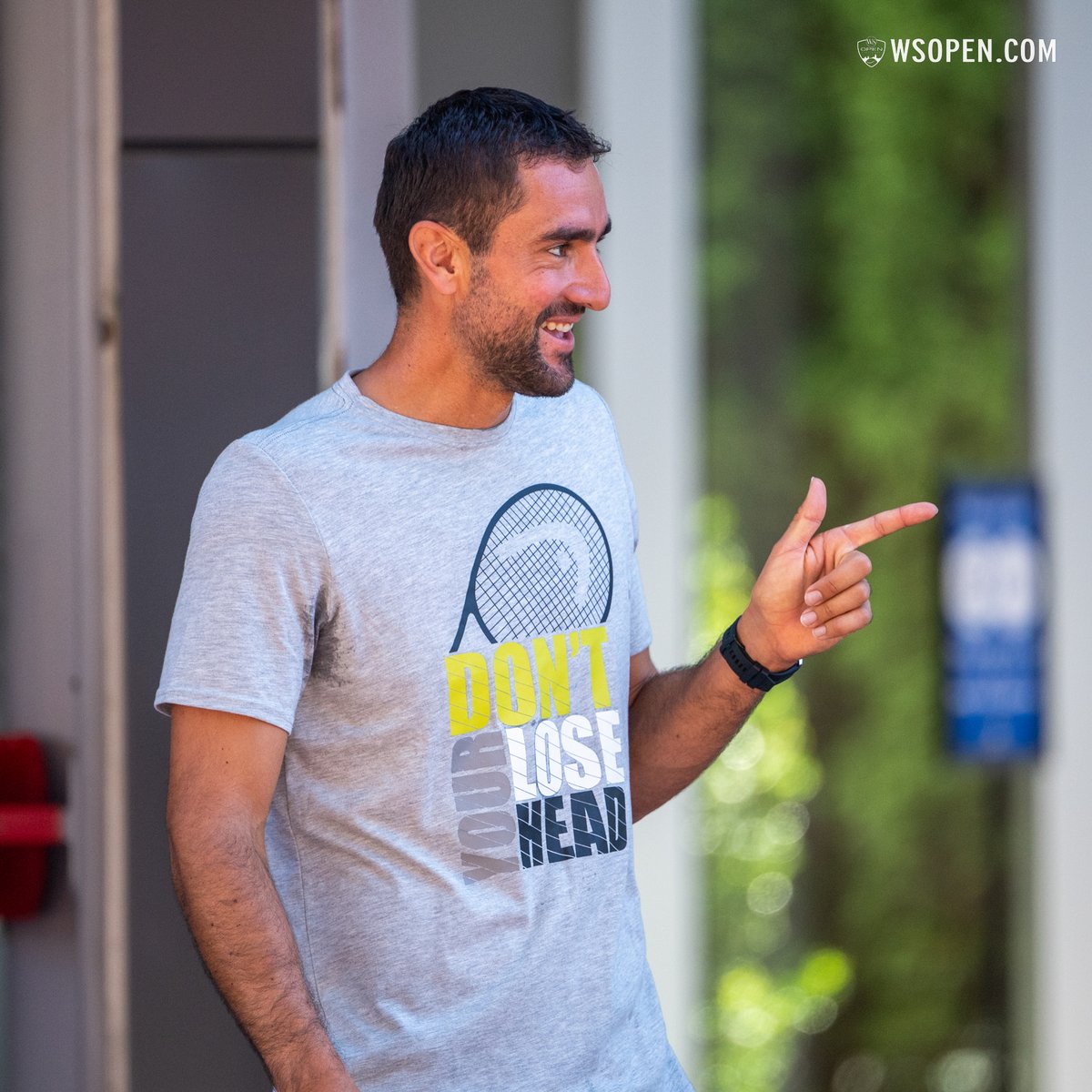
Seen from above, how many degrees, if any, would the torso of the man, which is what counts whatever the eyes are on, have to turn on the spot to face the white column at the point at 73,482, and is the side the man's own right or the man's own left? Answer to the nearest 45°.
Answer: approximately 180°

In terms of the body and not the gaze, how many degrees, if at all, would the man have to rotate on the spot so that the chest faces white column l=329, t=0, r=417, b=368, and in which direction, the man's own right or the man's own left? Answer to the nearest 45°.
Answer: approximately 135° to the man's own left

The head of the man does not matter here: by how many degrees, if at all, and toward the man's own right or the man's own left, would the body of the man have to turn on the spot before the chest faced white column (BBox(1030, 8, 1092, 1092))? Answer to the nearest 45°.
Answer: approximately 90° to the man's own left

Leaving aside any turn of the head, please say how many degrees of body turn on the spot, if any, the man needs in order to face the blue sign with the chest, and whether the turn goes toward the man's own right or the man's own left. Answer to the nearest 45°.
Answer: approximately 90° to the man's own left

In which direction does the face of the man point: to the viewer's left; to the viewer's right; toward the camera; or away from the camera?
to the viewer's right

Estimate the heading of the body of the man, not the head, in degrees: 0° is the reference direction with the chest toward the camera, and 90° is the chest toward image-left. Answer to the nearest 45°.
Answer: approximately 315°
